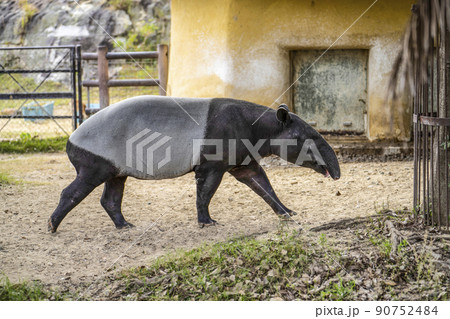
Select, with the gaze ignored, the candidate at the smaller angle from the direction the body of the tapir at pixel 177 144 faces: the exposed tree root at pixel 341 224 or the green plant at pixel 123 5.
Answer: the exposed tree root

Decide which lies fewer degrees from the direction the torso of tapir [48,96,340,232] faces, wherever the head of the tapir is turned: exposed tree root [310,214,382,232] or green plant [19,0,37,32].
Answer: the exposed tree root

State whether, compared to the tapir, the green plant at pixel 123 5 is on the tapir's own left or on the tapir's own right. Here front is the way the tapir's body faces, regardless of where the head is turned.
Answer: on the tapir's own left

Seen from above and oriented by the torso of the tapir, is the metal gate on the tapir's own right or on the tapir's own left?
on the tapir's own left

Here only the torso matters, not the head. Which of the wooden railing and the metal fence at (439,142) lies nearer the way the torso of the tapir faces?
the metal fence

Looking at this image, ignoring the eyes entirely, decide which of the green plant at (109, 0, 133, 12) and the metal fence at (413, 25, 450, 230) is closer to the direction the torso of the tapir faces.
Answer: the metal fence

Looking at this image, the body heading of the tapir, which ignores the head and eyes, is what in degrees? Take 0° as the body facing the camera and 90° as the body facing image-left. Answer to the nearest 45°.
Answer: approximately 270°

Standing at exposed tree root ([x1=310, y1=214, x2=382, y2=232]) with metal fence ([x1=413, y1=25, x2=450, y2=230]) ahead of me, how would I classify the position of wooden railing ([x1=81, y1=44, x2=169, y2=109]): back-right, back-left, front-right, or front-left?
back-left
